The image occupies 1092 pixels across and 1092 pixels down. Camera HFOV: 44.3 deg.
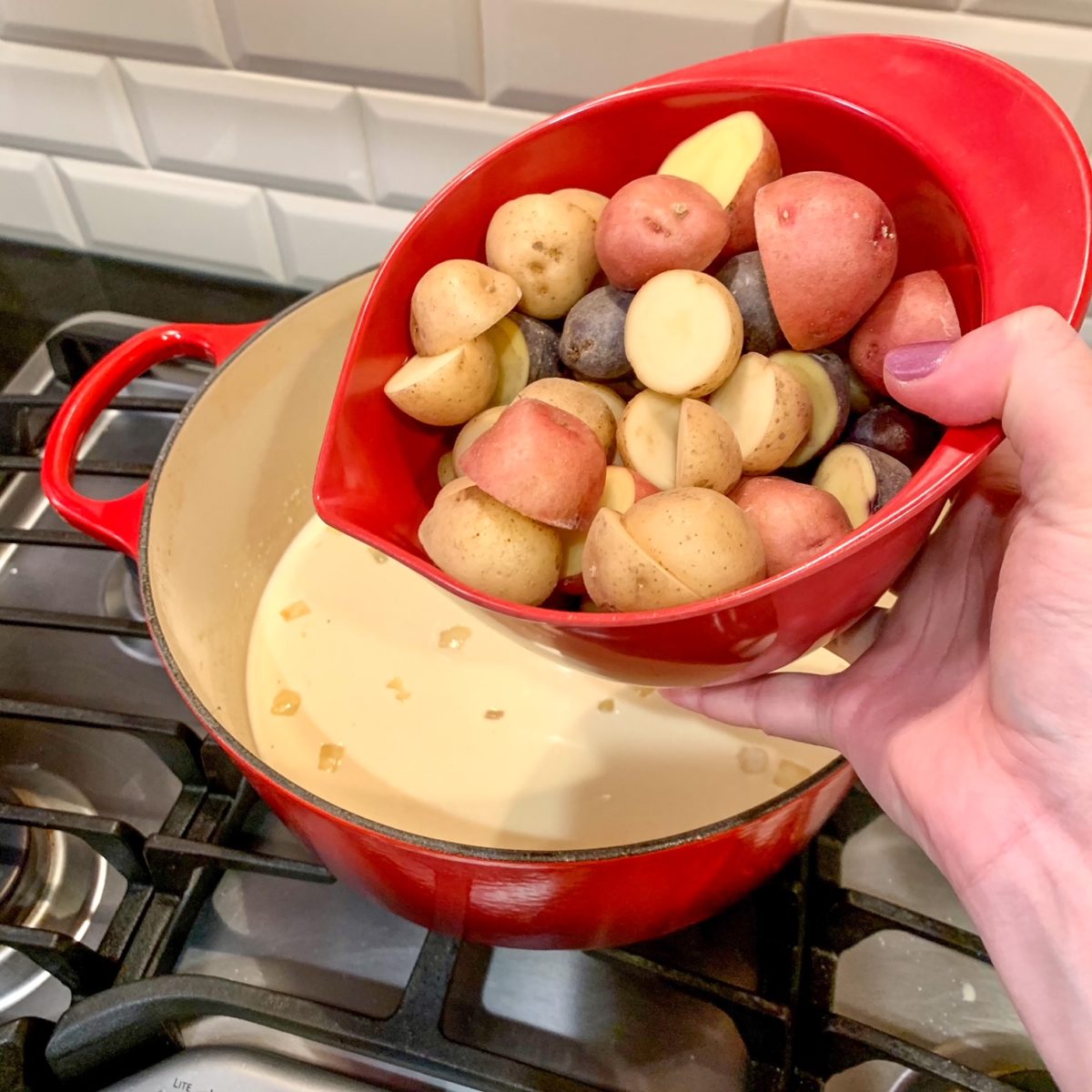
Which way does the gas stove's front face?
toward the camera
